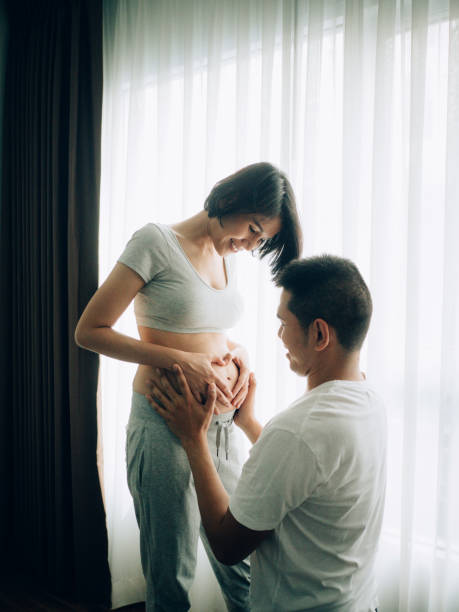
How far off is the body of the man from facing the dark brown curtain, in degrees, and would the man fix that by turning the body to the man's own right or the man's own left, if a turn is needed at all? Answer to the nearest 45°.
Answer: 0° — they already face it

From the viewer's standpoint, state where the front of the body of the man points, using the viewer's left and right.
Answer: facing away from the viewer and to the left of the viewer

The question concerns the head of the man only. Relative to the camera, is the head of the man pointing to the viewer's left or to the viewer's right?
to the viewer's left

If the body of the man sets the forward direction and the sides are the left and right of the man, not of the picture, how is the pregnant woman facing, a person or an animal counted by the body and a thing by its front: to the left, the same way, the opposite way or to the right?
the opposite way

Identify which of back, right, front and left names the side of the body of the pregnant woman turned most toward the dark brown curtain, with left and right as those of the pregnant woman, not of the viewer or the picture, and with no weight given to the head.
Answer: back
